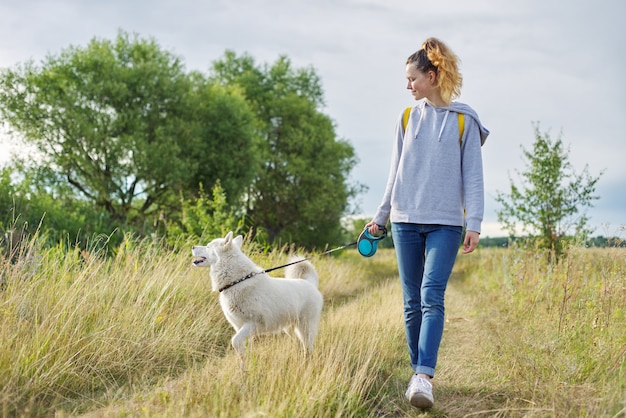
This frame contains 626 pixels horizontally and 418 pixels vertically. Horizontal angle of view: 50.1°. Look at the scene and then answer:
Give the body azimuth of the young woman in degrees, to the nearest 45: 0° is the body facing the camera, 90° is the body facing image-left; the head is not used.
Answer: approximately 0°

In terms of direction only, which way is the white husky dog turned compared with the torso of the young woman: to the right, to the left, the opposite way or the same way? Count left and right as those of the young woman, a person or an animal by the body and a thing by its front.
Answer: to the right

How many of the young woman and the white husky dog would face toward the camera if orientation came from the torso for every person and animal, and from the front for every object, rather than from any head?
1

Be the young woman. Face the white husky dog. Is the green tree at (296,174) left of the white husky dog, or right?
right

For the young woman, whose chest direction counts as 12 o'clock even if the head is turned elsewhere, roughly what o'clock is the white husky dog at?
The white husky dog is roughly at 4 o'clock from the young woman.

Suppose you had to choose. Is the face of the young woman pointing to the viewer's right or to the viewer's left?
to the viewer's left

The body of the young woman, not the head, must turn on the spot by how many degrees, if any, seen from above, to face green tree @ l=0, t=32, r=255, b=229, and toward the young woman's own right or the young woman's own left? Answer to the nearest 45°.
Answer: approximately 135° to the young woman's own right

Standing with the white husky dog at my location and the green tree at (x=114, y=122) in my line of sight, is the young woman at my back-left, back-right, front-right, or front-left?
back-right

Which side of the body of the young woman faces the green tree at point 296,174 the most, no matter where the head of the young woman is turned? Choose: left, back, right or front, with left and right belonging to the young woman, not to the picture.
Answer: back

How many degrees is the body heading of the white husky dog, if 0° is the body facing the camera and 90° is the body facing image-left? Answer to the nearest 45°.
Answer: approximately 90°

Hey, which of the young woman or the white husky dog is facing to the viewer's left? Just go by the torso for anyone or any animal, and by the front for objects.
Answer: the white husky dog

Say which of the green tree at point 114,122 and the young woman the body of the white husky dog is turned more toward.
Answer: the green tree
